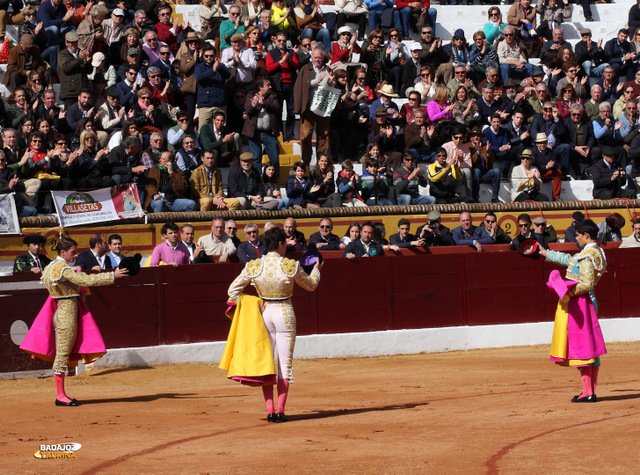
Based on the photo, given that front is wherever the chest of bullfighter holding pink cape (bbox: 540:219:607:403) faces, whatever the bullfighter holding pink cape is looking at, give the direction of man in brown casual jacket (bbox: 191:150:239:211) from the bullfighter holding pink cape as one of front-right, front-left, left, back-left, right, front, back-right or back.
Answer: front-right

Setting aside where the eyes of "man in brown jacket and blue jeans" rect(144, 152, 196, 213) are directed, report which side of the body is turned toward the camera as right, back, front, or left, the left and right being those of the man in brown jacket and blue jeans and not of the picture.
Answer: front

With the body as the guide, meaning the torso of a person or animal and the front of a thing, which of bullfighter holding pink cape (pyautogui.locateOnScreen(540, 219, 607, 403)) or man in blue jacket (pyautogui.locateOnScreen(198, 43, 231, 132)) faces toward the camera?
the man in blue jacket

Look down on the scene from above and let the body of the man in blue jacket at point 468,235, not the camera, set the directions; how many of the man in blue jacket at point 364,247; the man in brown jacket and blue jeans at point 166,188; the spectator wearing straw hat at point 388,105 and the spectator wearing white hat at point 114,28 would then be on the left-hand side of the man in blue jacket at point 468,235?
0

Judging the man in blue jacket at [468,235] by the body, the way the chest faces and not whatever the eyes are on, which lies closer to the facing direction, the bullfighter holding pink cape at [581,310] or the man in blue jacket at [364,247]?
the bullfighter holding pink cape

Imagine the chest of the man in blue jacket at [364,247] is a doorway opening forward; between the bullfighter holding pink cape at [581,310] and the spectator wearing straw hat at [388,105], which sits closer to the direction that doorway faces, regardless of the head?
the bullfighter holding pink cape

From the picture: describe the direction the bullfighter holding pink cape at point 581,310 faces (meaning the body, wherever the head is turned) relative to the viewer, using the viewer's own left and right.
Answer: facing to the left of the viewer

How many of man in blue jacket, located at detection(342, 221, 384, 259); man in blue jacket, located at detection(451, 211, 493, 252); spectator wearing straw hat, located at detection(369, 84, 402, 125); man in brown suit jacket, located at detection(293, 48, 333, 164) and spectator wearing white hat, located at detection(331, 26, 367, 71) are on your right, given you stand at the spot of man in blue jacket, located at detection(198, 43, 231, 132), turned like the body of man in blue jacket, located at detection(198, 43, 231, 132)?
0

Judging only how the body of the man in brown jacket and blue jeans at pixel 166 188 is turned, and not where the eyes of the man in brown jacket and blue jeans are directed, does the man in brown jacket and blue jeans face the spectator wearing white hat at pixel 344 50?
no

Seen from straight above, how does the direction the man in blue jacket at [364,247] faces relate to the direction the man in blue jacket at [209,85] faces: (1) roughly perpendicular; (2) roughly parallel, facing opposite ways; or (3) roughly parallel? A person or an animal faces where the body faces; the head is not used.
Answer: roughly parallel

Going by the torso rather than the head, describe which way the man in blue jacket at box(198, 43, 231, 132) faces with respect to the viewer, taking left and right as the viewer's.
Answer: facing the viewer

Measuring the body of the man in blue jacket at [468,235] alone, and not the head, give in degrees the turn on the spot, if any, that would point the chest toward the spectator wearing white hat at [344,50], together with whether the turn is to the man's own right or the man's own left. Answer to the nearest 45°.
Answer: approximately 135° to the man's own right

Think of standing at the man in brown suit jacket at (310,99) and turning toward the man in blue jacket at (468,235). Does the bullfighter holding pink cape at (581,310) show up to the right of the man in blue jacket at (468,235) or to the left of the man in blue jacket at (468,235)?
right

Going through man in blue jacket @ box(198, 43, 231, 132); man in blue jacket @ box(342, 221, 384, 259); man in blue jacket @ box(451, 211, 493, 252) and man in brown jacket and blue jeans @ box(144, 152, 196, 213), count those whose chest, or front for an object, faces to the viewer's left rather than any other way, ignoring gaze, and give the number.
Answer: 0

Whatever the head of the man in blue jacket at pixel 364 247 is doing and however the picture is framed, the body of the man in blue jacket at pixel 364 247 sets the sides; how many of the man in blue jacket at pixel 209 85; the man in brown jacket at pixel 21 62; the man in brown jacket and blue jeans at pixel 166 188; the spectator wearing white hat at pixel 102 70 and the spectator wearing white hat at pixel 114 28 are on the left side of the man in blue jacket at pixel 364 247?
0

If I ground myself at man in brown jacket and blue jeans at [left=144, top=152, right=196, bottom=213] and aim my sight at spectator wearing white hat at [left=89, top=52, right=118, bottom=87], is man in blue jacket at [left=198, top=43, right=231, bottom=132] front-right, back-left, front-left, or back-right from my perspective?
front-right

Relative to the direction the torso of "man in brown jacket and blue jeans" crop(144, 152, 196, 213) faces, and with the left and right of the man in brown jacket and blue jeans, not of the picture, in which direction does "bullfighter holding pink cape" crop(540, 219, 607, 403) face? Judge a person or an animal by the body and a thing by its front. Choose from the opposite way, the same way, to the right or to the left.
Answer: to the right

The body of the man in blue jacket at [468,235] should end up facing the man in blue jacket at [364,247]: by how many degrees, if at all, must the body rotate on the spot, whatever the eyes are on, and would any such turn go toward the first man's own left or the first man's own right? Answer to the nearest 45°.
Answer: approximately 45° to the first man's own right

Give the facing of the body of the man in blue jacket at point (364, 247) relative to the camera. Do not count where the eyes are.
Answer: toward the camera

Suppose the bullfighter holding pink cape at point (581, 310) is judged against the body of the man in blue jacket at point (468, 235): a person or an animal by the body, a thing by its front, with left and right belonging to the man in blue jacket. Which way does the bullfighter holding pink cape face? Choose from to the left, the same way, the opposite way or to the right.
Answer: to the right

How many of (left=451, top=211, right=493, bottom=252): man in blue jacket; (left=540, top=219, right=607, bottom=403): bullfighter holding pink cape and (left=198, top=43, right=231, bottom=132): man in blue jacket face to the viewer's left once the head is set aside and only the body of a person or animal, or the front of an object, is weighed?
1
